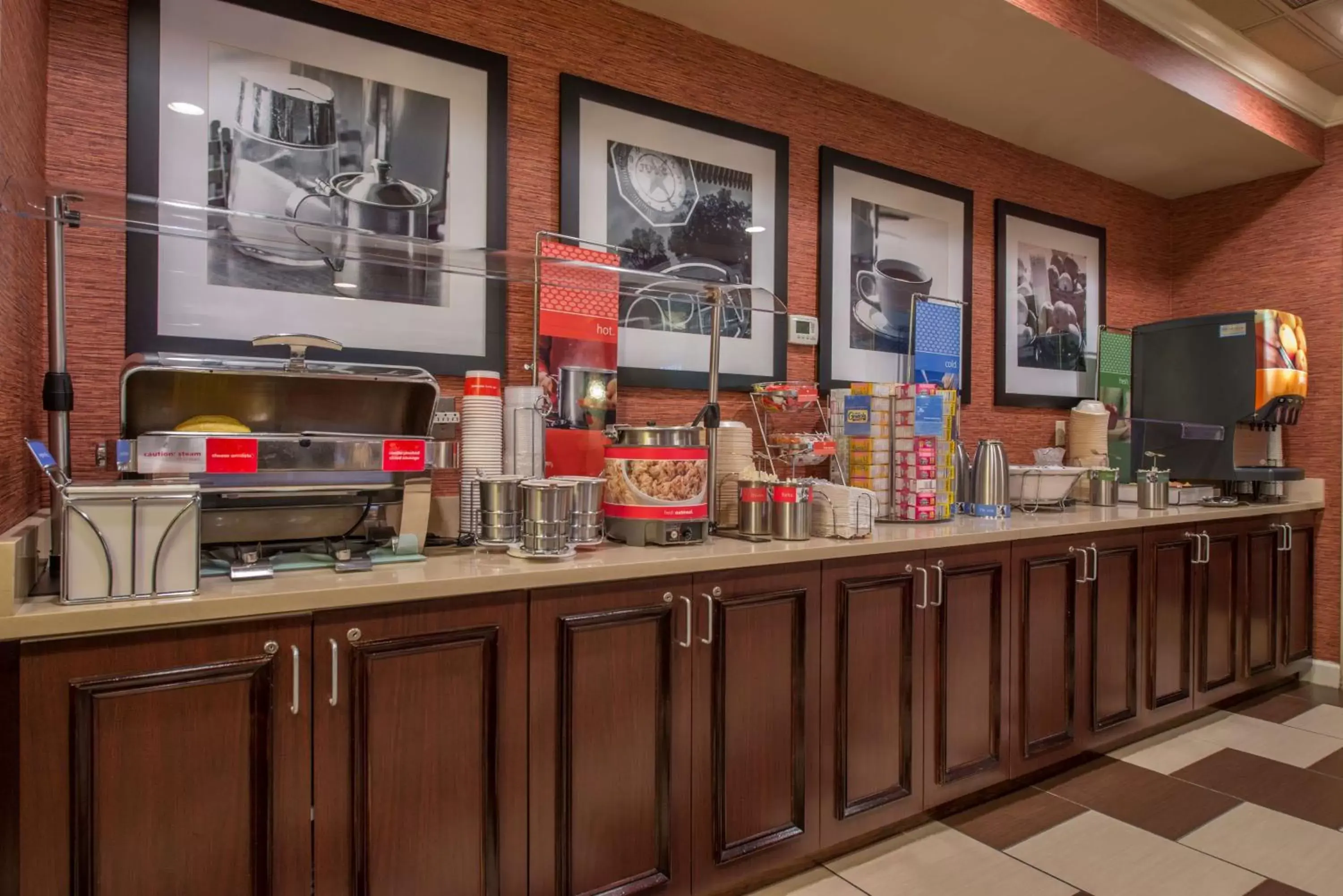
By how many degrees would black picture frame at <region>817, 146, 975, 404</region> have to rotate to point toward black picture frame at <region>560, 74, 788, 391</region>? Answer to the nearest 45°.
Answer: approximately 90° to its right

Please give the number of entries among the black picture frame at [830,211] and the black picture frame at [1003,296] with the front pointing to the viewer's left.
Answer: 0

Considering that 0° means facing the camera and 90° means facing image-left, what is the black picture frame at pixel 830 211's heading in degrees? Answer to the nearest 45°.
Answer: approximately 315°

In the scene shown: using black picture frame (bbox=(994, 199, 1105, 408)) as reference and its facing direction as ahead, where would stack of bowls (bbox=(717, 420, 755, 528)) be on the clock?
The stack of bowls is roughly at 2 o'clock from the black picture frame.

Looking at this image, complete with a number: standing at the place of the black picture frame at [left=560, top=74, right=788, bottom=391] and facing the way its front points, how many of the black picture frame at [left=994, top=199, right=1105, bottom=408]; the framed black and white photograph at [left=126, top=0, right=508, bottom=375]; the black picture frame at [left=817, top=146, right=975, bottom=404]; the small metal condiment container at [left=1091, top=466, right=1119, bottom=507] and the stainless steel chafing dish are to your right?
2

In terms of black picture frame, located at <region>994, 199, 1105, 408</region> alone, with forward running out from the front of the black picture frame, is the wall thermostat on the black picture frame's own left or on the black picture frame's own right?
on the black picture frame's own right

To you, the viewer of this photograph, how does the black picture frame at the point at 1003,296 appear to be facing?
facing the viewer and to the right of the viewer

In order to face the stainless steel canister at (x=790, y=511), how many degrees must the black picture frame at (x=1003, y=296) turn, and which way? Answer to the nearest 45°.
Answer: approximately 45° to its right

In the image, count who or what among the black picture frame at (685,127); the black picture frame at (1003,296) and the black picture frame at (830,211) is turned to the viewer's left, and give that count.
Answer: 0

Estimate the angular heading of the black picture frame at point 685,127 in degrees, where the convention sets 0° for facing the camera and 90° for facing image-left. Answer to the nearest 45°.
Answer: approximately 315°

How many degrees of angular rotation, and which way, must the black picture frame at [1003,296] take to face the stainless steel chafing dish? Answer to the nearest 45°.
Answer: approximately 90° to its right

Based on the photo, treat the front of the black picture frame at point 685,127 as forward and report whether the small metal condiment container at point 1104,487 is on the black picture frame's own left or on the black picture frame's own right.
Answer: on the black picture frame's own left

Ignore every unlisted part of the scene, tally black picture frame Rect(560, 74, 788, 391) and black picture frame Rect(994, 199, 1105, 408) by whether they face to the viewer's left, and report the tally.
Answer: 0

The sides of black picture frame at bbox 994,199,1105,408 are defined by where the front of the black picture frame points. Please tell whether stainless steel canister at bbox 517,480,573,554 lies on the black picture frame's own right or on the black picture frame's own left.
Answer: on the black picture frame's own right
